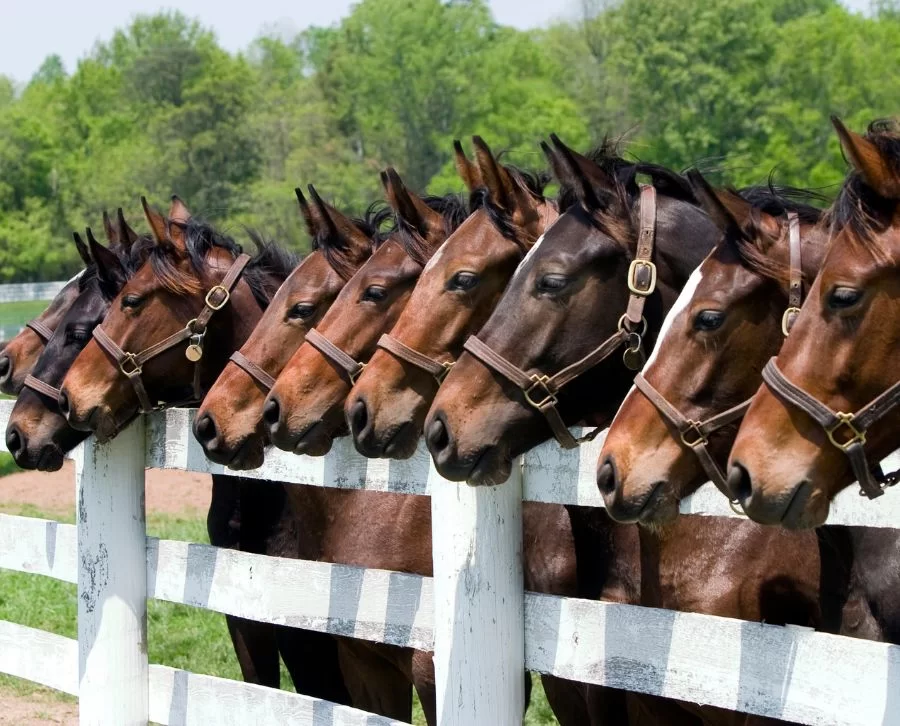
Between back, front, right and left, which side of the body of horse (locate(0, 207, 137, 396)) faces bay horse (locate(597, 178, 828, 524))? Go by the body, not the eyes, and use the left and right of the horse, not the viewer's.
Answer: left

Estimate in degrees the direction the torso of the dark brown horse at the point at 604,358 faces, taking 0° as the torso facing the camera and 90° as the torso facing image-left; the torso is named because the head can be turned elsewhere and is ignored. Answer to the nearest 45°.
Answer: approximately 90°

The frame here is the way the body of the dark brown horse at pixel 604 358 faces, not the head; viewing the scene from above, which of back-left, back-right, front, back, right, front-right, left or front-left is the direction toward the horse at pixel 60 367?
front-right

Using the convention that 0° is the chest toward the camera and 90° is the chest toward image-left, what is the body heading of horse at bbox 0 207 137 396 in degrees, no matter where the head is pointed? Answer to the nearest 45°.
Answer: approximately 90°

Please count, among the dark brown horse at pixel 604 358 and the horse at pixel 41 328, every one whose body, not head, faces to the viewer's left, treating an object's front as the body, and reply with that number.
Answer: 2

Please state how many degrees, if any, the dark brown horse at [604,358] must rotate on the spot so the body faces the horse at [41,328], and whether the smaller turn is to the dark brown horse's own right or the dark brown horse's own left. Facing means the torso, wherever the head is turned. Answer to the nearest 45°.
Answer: approximately 45° to the dark brown horse's own right

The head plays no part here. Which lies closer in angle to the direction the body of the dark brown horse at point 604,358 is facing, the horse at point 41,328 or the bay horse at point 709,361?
the horse
